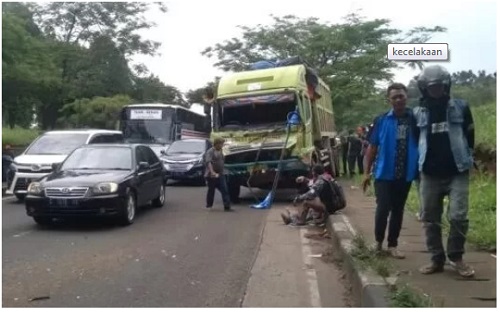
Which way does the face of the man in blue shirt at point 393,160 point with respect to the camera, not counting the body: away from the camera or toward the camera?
toward the camera

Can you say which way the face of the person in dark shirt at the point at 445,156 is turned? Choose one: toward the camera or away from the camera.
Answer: toward the camera

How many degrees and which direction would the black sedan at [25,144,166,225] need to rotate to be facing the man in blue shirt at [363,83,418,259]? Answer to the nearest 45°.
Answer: approximately 90° to its left

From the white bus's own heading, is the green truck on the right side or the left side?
on its left

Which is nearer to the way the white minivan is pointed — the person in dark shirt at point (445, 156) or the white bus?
the person in dark shirt

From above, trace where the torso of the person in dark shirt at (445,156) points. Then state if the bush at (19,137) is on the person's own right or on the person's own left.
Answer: on the person's own right

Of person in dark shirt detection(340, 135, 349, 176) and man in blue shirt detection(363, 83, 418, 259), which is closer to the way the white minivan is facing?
the man in blue shirt

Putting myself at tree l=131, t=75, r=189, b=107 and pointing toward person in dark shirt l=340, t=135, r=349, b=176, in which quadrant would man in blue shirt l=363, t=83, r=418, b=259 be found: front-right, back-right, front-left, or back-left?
front-right

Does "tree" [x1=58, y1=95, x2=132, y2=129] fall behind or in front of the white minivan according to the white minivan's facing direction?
behind

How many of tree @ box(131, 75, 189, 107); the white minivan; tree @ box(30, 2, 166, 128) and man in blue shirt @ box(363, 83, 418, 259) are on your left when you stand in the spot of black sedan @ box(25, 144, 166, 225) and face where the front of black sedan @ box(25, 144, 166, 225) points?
1

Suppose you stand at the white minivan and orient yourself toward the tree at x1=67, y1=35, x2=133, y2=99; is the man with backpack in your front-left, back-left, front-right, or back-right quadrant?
back-right

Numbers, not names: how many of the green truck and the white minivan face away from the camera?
0

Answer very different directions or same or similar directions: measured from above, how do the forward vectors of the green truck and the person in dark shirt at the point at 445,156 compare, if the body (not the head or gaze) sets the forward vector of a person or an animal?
same or similar directions

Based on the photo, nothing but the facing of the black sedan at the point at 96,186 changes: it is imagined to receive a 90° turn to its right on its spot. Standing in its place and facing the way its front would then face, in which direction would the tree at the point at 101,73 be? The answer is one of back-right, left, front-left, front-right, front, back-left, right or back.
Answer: front-right

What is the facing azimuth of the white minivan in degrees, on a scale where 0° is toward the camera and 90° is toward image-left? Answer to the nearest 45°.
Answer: approximately 45°
